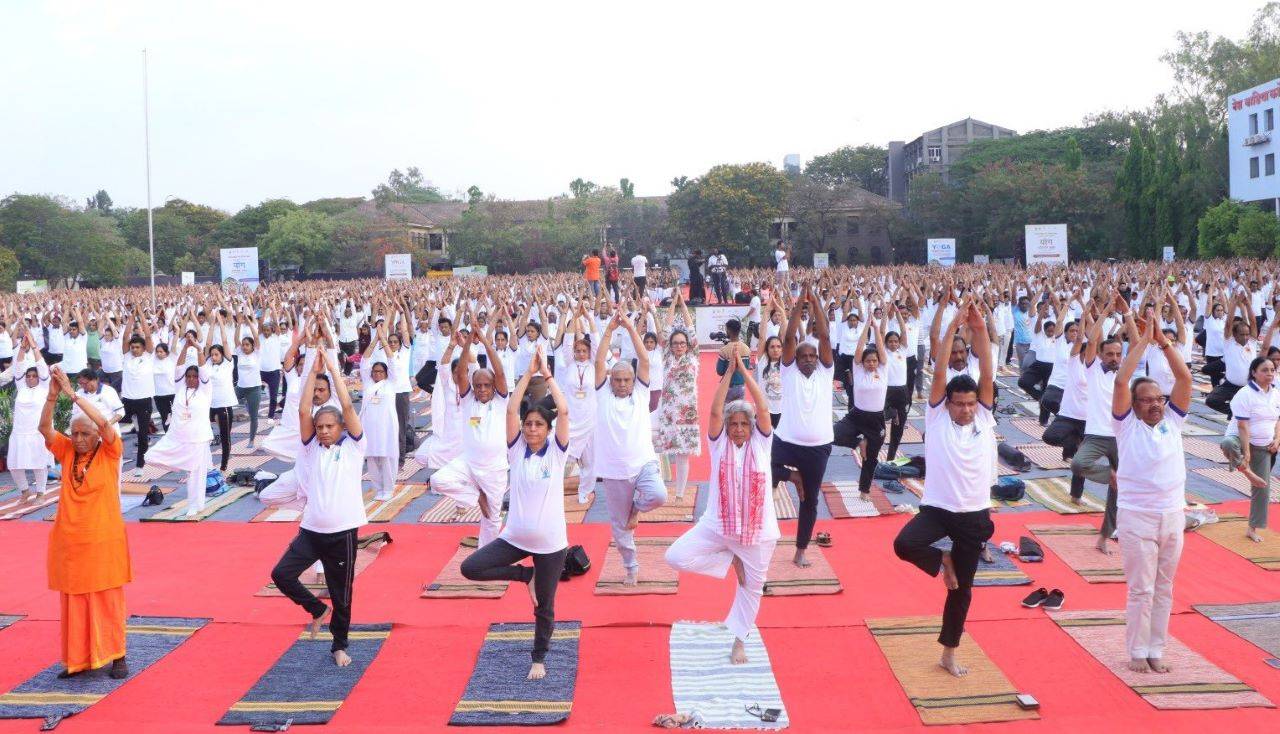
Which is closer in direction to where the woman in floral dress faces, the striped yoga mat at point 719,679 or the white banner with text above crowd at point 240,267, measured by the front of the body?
the striped yoga mat

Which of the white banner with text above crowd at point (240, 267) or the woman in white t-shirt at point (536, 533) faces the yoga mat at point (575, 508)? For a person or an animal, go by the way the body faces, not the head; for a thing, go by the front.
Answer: the white banner with text above crowd

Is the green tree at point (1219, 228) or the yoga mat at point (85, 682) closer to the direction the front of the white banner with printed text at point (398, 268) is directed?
the yoga mat

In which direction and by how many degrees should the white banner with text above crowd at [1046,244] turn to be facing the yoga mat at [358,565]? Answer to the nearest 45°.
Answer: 0° — it already faces it

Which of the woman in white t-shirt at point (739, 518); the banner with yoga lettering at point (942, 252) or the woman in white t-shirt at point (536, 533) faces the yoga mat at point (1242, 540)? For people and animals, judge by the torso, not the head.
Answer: the banner with yoga lettering

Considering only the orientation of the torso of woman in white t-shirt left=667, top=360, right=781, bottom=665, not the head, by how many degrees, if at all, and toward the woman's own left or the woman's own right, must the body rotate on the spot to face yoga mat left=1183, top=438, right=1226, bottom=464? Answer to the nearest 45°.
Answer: approximately 135° to the woman's own left

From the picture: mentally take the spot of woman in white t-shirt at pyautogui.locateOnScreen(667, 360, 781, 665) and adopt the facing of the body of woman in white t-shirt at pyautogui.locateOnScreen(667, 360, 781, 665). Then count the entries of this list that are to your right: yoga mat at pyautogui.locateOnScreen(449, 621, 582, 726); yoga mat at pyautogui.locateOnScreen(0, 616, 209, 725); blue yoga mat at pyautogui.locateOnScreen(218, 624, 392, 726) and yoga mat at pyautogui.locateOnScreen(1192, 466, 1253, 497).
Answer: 3

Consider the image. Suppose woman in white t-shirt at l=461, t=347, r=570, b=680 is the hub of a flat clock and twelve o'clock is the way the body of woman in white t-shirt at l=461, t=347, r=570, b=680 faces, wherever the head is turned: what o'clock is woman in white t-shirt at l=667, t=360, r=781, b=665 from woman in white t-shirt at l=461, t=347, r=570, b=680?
woman in white t-shirt at l=667, t=360, r=781, b=665 is roughly at 9 o'clock from woman in white t-shirt at l=461, t=347, r=570, b=680.
